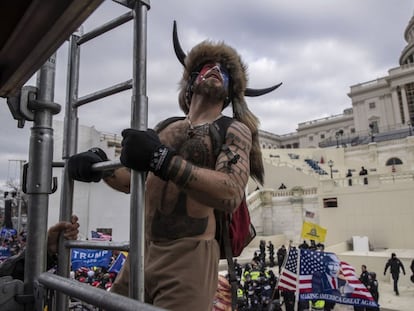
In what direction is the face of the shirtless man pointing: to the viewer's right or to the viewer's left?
to the viewer's left

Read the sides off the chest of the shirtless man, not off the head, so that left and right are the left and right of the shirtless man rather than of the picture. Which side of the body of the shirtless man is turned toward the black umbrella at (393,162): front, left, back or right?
back

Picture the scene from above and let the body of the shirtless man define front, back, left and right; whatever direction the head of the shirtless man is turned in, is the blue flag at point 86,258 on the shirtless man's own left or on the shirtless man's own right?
on the shirtless man's own right

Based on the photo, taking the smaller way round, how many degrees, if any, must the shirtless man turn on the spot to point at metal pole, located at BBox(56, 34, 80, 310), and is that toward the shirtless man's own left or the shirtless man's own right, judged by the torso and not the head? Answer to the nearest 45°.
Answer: approximately 45° to the shirtless man's own right

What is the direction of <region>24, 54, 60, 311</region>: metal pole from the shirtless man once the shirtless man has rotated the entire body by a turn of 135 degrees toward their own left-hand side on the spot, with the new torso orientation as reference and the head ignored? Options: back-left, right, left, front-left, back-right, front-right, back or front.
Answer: back

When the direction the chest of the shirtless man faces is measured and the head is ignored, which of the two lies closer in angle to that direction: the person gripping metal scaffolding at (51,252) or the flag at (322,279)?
the person gripping metal scaffolding

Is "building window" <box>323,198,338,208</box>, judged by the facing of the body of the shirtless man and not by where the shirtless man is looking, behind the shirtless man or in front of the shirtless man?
behind

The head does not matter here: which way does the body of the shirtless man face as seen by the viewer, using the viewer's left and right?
facing the viewer and to the left of the viewer

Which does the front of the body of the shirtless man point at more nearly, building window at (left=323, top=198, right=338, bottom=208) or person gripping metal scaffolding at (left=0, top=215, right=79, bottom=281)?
the person gripping metal scaffolding
